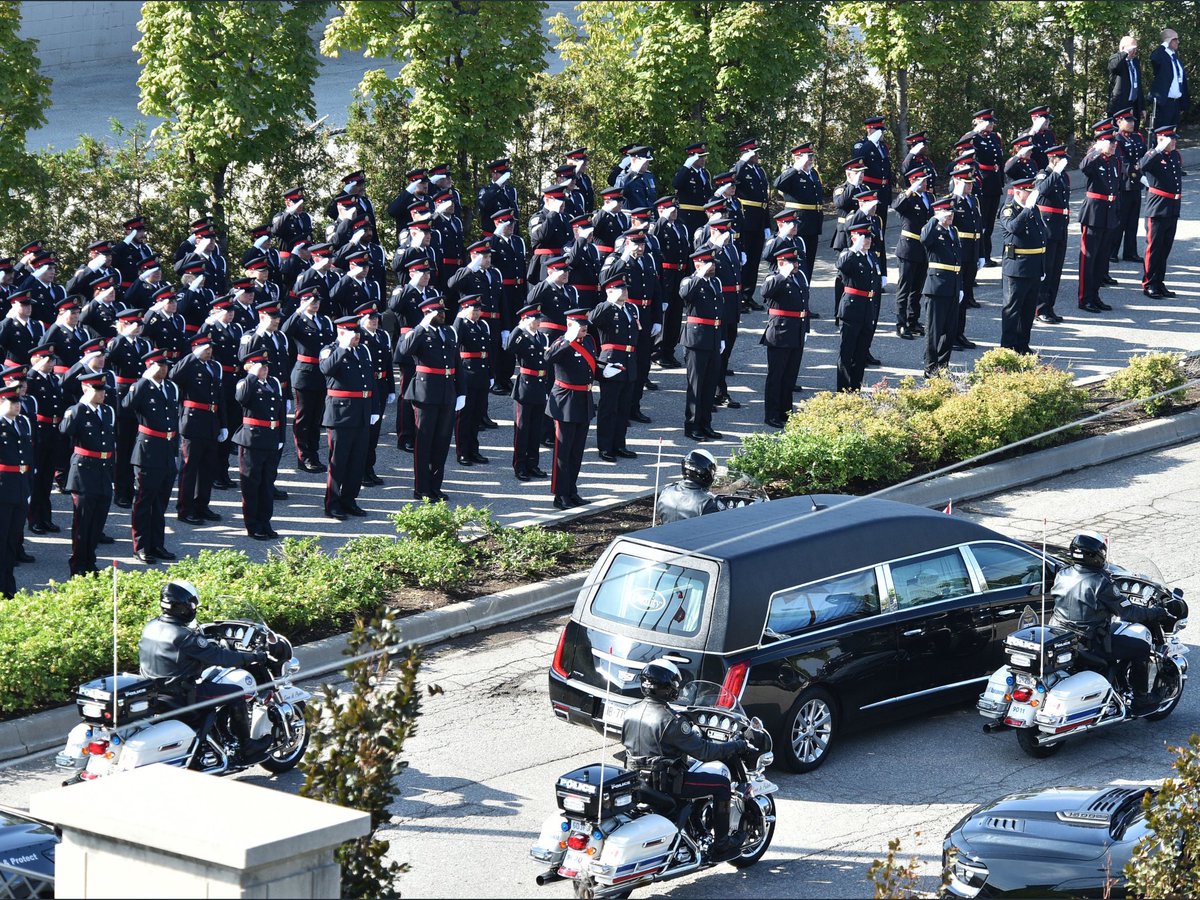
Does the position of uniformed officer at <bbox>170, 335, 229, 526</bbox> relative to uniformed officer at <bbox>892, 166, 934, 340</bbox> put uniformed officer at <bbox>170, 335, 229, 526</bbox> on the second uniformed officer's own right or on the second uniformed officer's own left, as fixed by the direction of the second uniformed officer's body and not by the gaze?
on the second uniformed officer's own right

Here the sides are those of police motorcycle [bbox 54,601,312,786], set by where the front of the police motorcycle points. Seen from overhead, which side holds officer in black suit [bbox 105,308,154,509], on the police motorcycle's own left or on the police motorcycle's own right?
on the police motorcycle's own left

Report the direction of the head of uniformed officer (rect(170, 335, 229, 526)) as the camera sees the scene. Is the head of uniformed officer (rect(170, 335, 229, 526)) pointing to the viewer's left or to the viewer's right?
to the viewer's right

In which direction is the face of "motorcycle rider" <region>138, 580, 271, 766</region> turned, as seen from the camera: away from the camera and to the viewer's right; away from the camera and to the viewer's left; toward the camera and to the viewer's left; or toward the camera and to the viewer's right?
away from the camera and to the viewer's right
